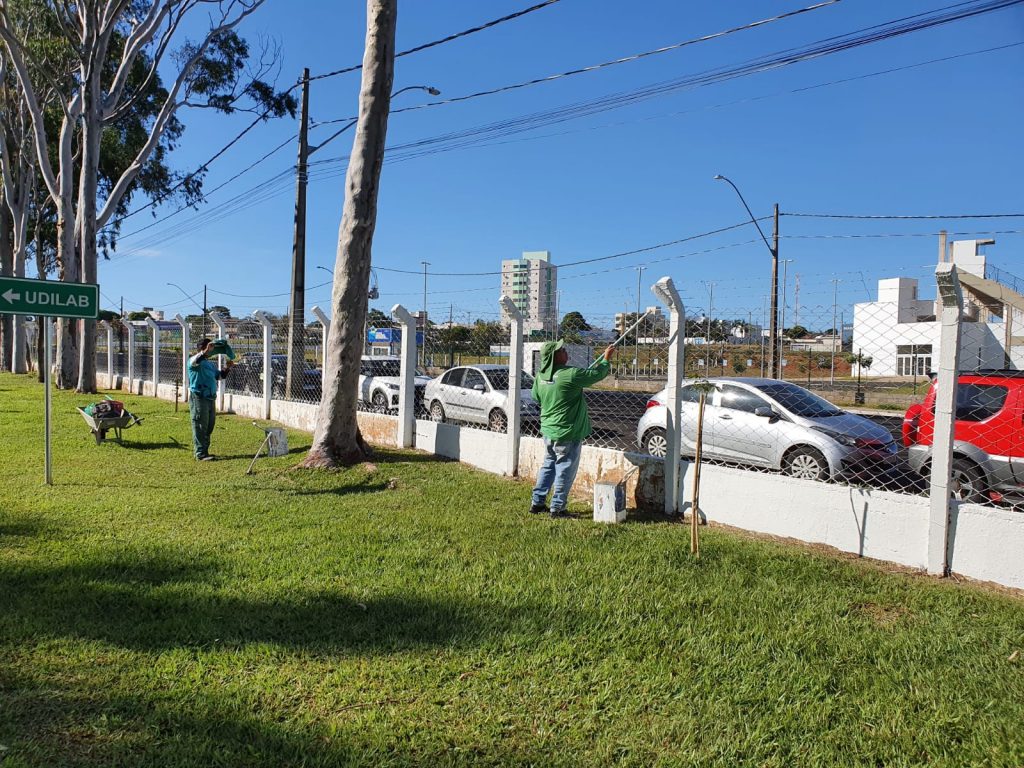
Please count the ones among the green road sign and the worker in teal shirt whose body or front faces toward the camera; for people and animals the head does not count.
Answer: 1

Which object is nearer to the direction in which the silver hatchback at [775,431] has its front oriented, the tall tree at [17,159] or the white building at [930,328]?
the white building

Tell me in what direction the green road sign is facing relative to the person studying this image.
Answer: facing the viewer

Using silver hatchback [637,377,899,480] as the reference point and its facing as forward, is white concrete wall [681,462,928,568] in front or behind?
in front

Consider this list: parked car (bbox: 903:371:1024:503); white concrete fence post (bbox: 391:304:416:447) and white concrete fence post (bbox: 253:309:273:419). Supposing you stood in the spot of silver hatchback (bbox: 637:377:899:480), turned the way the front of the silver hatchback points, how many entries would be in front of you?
1

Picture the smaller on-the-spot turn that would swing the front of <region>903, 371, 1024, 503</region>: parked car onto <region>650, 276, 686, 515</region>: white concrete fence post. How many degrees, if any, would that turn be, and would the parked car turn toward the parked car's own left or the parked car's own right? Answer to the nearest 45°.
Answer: approximately 135° to the parked car's own right

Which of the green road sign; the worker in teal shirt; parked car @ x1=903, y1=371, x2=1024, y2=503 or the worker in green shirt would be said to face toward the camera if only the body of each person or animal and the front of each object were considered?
the green road sign

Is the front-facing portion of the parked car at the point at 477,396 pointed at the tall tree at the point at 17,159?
no
